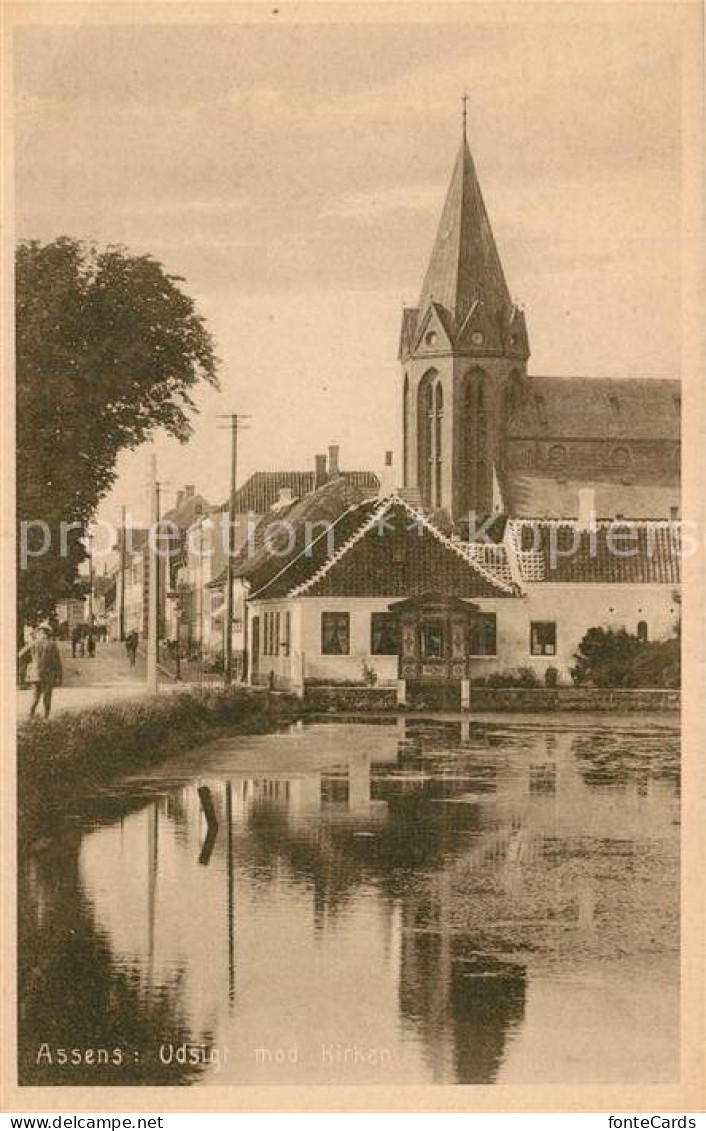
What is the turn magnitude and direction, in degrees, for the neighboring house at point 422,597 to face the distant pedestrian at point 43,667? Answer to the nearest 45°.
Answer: approximately 45° to its right

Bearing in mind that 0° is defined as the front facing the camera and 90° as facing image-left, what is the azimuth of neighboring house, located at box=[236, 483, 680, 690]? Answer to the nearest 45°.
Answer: approximately 0°
